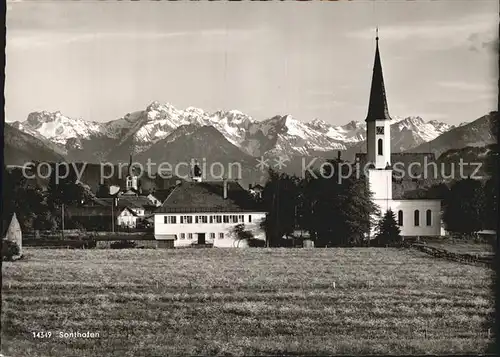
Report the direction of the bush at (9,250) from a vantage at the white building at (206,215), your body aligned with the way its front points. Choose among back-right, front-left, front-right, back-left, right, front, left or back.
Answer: front-right

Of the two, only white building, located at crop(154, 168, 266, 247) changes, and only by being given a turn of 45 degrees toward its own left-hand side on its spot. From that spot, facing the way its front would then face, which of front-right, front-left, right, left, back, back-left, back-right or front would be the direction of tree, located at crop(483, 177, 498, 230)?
front

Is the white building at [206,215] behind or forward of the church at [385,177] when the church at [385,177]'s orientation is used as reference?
forward

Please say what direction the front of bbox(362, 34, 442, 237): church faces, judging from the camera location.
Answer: facing to the left of the viewer

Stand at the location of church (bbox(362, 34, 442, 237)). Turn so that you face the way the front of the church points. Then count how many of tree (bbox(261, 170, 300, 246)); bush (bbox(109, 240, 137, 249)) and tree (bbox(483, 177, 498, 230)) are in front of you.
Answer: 2

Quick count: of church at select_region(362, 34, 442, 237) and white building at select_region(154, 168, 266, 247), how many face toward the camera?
1

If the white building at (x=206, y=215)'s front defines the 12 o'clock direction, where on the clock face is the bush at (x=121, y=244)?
The bush is roughly at 2 o'clock from the white building.

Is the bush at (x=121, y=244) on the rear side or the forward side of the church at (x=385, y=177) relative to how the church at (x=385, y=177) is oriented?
on the forward side

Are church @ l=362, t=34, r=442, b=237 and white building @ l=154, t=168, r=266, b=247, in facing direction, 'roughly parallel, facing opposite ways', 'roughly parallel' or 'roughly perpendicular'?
roughly perpendicular

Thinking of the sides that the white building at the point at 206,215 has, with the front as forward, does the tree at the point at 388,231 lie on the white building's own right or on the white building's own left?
on the white building's own left

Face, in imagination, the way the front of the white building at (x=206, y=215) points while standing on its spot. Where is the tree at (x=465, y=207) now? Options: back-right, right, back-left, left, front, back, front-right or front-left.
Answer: front-left

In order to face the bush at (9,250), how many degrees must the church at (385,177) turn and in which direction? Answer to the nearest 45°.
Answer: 0° — it already faces it

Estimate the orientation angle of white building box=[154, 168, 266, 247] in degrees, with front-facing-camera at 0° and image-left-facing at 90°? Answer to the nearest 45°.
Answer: approximately 0°
